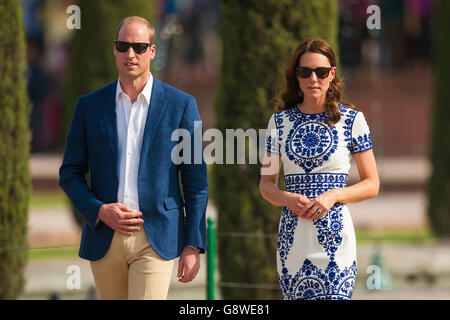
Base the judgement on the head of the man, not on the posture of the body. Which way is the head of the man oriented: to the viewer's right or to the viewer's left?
to the viewer's left

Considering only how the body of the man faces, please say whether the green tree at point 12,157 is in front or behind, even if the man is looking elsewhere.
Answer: behind

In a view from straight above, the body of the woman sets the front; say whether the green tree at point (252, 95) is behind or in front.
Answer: behind

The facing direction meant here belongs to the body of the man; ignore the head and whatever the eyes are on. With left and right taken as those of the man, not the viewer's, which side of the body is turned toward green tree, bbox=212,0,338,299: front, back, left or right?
back

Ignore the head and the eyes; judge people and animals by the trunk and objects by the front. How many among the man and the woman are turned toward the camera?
2

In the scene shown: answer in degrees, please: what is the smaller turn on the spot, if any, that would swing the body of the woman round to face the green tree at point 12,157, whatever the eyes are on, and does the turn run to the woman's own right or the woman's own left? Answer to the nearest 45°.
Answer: approximately 135° to the woman's own right

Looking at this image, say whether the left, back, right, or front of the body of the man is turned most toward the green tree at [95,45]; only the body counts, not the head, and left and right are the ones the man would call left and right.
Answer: back

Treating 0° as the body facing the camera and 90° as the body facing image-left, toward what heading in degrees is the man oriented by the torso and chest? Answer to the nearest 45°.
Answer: approximately 0°
